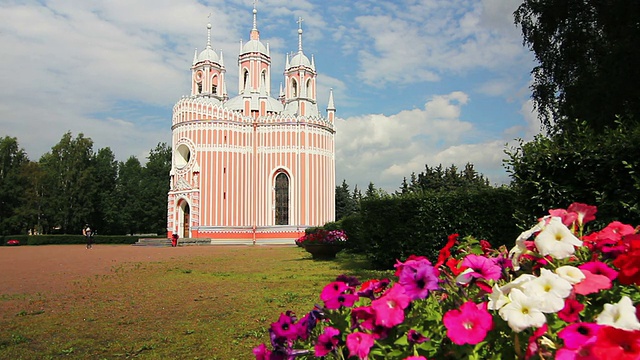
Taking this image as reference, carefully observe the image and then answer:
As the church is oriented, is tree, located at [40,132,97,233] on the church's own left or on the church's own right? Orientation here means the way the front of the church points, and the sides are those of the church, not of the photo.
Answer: on the church's own right

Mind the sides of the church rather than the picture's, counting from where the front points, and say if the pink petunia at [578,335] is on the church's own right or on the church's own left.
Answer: on the church's own left

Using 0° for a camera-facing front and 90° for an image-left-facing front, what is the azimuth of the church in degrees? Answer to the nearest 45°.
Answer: approximately 45°

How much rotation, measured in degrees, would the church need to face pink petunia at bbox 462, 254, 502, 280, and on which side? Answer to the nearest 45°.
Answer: approximately 45° to its left

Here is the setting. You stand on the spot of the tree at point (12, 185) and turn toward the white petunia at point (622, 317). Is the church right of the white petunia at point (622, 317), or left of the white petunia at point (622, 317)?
left

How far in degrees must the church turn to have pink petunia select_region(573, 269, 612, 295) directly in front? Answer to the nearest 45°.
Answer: approximately 45° to its left

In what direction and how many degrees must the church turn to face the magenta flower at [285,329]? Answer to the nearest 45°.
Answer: approximately 45° to its left

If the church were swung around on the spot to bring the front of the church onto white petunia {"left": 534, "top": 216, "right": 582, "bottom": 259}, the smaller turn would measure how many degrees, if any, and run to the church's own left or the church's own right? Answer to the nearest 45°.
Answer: approximately 45° to the church's own left
